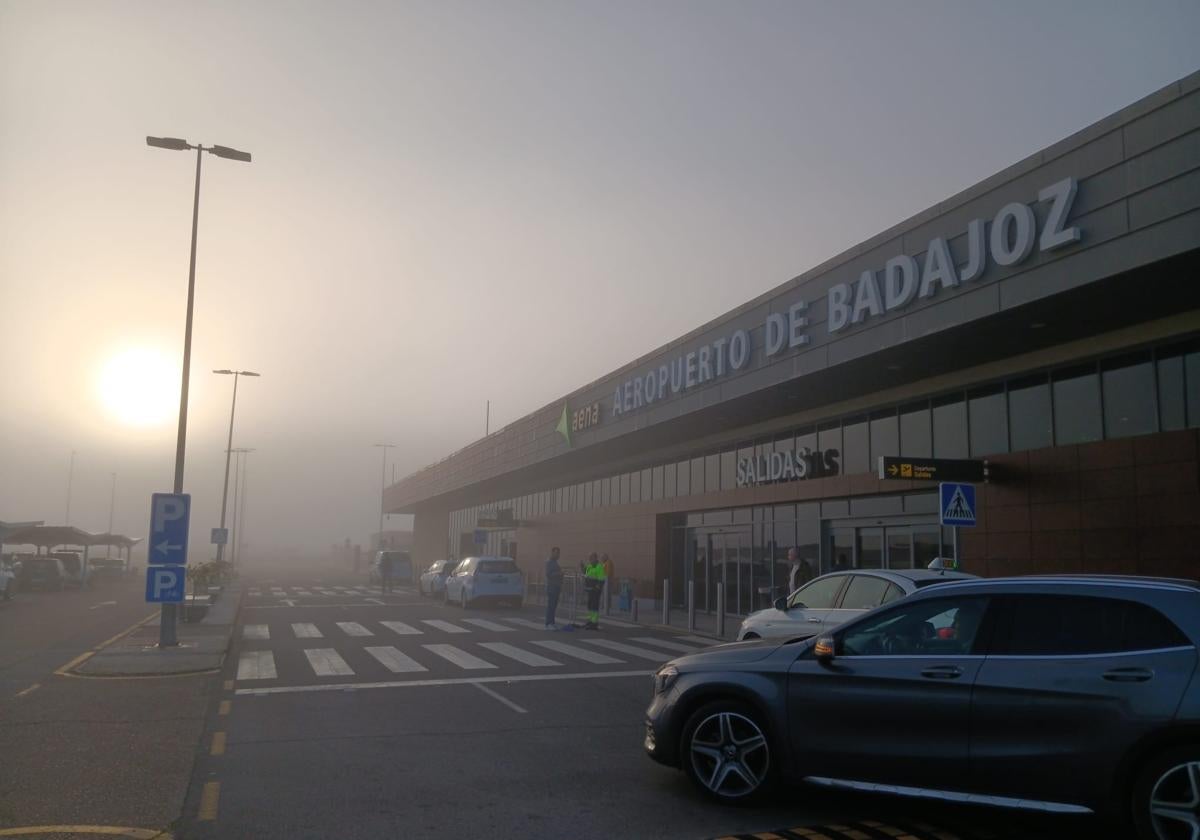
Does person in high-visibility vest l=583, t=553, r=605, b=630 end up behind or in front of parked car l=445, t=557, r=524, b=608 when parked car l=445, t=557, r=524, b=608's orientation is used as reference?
behind

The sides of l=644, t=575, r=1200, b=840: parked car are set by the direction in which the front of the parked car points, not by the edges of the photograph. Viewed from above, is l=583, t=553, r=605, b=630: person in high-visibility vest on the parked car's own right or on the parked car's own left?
on the parked car's own right

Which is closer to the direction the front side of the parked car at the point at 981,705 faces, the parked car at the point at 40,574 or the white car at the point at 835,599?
the parked car

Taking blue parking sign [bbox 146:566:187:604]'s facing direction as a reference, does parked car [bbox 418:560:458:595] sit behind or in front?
behind

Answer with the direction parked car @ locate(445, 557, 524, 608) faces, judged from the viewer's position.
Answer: facing away from the viewer and to the left of the viewer

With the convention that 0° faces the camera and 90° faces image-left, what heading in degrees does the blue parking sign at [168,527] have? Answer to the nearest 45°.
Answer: approximately 0°

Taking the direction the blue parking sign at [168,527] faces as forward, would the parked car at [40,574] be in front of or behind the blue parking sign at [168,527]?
behind

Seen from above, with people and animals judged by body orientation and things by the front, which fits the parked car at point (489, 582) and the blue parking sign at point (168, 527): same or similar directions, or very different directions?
very different directions

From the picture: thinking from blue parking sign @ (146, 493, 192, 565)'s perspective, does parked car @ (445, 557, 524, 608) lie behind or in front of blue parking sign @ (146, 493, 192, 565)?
behind

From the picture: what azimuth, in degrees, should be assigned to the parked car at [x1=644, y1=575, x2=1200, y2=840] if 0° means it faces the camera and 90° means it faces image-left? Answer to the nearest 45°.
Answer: approximately 90°

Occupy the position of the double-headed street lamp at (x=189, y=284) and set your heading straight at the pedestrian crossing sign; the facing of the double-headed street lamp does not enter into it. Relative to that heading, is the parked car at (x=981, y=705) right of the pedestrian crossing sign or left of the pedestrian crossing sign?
right

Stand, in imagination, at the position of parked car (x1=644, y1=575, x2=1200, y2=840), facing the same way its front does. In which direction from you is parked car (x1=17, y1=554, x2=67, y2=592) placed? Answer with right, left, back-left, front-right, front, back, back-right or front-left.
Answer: front-right

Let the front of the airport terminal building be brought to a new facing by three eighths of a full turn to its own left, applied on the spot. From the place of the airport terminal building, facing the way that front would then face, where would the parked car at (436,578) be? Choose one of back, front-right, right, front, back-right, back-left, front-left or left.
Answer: back-left
